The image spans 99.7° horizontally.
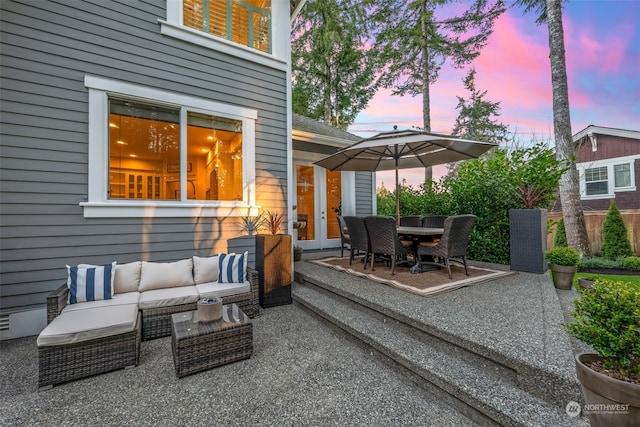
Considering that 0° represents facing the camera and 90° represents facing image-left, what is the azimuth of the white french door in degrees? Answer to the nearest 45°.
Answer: approximately 315°

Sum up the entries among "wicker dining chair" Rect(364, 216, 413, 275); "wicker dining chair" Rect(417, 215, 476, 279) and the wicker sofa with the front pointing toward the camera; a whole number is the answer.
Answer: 1

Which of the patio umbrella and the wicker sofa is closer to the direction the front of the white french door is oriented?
the patio umbrella

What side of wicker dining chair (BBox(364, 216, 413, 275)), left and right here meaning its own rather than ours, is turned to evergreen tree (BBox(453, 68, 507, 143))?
front

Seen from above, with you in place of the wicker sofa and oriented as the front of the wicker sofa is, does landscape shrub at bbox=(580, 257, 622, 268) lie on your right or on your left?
on your left

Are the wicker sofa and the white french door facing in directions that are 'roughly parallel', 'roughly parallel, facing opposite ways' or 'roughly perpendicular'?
roughly parallel

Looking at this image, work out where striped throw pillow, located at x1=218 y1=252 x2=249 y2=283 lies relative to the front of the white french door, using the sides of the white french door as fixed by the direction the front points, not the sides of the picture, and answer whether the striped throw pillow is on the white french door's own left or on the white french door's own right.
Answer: on the white french door's own right

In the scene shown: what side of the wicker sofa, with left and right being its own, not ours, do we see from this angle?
front

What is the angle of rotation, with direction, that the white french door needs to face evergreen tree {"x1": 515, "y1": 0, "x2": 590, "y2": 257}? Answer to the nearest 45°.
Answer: approximately 45° to its left

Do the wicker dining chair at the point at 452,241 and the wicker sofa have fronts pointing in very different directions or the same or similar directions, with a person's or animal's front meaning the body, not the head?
very different directions

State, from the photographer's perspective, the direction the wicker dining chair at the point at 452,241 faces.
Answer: facing away from the viewer and to the left of the viewer

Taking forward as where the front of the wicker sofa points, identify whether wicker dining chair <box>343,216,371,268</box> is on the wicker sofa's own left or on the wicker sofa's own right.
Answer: on the wicker sofa's own left

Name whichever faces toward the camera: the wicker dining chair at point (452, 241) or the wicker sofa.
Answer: the wicker sofa

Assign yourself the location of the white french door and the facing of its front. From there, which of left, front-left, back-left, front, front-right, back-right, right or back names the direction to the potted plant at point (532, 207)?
front

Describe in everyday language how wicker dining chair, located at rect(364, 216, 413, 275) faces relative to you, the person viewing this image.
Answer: facing away from the viewer and to the right of the viewer

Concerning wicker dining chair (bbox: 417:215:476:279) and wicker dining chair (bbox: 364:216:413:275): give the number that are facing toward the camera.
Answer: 0
